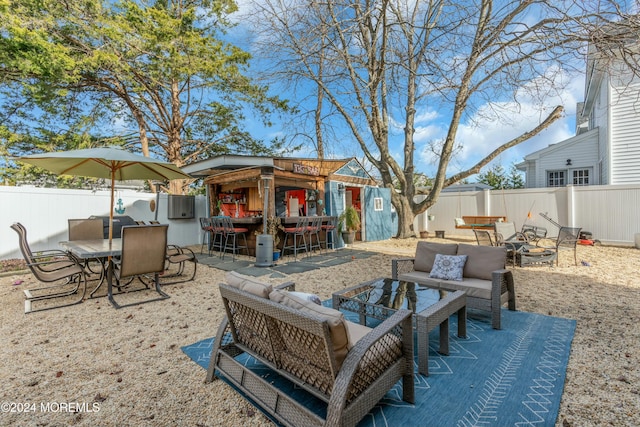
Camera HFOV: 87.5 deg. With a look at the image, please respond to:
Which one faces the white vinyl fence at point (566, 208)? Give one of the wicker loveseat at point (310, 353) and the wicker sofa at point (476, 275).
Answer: the wicker loveseat

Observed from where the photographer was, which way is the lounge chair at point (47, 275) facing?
facing to the right of the viewer

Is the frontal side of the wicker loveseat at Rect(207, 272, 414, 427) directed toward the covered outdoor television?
no

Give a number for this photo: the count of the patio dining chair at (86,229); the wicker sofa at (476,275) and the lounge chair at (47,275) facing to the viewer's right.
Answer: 1

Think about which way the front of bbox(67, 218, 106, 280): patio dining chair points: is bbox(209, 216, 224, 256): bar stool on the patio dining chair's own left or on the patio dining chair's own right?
on the patio dining chair's own left

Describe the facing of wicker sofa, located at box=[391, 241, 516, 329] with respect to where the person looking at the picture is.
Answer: facing the viewer and to the left of the viewer

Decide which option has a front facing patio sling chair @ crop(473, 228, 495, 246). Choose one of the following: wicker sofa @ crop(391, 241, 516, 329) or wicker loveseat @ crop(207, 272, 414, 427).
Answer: the wicker loveseat

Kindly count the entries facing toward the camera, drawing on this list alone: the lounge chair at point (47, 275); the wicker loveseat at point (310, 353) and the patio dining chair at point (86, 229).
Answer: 1

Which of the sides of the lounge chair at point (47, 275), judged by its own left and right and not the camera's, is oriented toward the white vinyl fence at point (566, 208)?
front

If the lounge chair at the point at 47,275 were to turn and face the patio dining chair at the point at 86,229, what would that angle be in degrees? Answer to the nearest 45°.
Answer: approximately 90° to its left

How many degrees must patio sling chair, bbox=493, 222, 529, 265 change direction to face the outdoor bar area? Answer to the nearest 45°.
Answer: approximately 135° to its right

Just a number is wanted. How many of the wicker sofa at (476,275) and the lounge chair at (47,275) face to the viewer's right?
1

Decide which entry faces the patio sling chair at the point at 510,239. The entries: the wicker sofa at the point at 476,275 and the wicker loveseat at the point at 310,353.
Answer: the wicker loveseat

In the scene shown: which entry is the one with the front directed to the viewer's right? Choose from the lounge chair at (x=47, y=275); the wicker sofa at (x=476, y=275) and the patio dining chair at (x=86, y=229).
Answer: the lounge chair

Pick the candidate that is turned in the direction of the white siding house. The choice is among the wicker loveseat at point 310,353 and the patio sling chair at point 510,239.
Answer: the wicker loveseat

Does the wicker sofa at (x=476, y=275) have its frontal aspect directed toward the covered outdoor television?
no

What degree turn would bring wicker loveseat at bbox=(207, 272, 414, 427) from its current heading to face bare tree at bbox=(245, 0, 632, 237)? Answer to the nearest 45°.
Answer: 0° — it already faces it

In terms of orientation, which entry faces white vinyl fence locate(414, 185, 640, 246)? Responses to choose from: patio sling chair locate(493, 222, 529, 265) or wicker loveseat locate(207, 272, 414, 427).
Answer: the wicker loveseat
